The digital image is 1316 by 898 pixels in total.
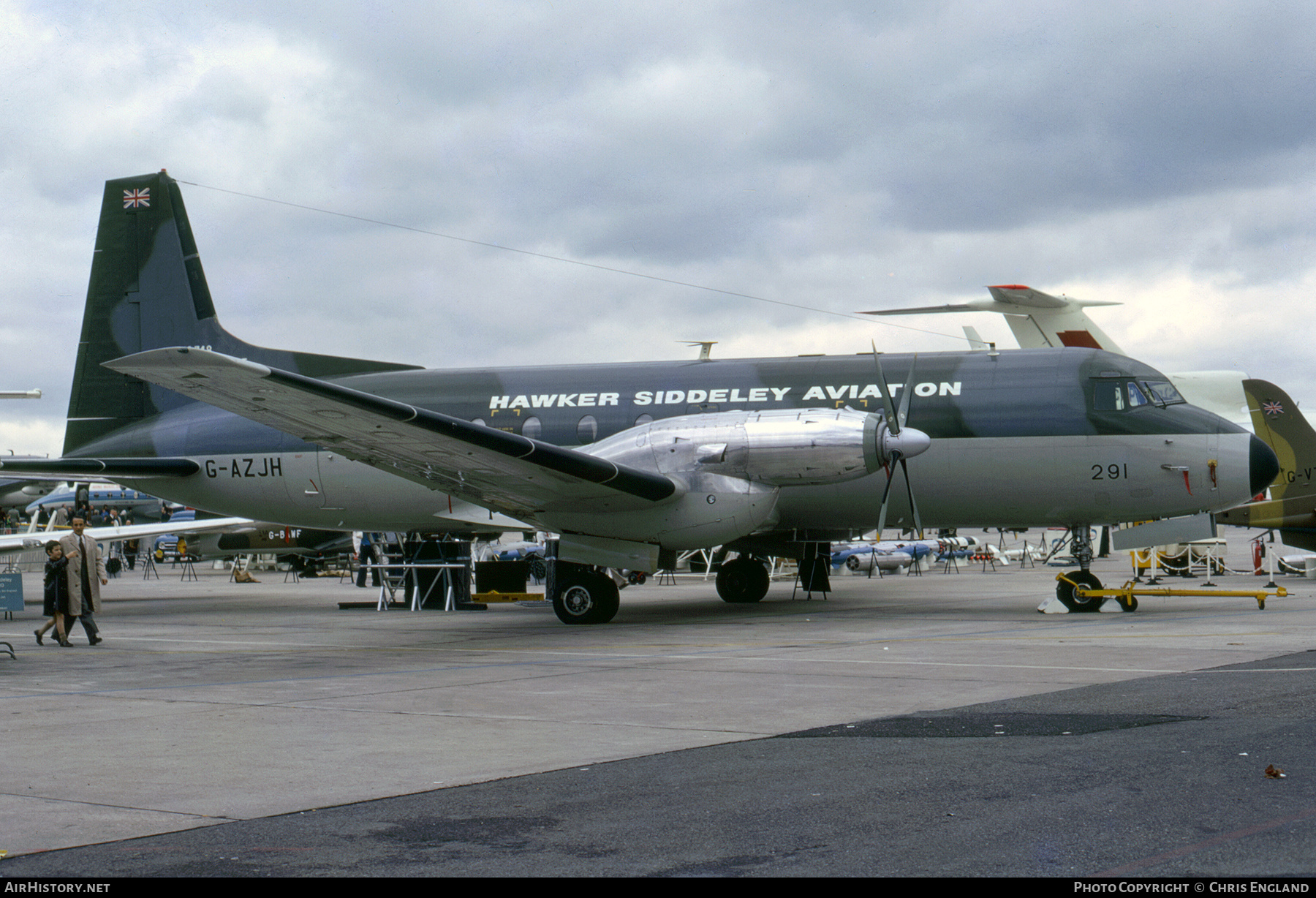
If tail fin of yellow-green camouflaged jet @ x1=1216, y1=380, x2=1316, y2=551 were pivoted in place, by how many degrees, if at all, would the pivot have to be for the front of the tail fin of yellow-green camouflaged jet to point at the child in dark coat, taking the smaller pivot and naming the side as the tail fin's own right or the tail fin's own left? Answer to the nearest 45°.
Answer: approximately 135° to the tail fin's own right

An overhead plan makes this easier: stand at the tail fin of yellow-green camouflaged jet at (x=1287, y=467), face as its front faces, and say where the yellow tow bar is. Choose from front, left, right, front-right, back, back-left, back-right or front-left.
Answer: right

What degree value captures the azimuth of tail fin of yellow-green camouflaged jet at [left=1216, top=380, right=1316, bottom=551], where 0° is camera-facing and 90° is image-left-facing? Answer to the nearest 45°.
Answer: approximately 270°
